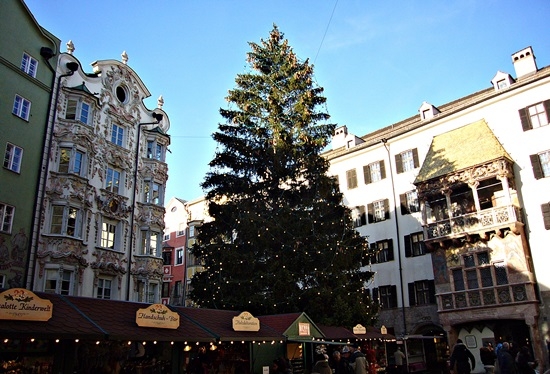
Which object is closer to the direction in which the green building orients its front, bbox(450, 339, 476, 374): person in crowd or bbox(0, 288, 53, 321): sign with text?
the person in crowd

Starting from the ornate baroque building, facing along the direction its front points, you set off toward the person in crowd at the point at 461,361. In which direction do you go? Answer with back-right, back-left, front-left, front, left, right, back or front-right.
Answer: front

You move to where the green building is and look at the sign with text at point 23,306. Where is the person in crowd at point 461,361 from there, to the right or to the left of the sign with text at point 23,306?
left

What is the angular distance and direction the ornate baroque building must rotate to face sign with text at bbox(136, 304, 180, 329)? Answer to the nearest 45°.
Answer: approximately 45° to its right

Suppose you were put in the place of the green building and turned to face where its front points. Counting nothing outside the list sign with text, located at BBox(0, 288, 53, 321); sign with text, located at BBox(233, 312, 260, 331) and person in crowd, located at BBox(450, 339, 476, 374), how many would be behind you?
0

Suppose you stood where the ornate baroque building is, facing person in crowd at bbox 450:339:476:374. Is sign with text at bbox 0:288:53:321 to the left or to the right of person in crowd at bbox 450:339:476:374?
right

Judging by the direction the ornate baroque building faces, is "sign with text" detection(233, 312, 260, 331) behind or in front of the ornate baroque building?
in front

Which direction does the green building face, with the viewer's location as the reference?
facing the viewer and to the right of the viewer

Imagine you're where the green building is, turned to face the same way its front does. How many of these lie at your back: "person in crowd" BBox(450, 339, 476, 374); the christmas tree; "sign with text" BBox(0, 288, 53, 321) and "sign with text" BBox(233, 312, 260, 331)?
0

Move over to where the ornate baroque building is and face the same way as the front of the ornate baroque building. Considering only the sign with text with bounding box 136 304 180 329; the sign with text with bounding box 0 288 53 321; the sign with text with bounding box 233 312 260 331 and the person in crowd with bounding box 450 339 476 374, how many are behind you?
0

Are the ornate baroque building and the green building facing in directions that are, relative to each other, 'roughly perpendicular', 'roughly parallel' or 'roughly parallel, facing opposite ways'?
roughly parallel

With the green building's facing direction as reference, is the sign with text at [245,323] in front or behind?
in front

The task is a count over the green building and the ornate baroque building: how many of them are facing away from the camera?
0

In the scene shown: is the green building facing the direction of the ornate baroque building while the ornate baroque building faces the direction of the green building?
no

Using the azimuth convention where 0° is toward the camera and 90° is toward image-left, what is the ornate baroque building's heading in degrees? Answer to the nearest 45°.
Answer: approximately 315°

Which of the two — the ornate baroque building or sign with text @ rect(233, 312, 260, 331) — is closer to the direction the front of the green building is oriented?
the sign with text

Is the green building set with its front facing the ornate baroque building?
no

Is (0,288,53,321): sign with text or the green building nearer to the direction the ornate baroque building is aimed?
the sign with text

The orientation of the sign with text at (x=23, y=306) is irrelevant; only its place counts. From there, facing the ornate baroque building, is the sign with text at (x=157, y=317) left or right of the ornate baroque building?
right
